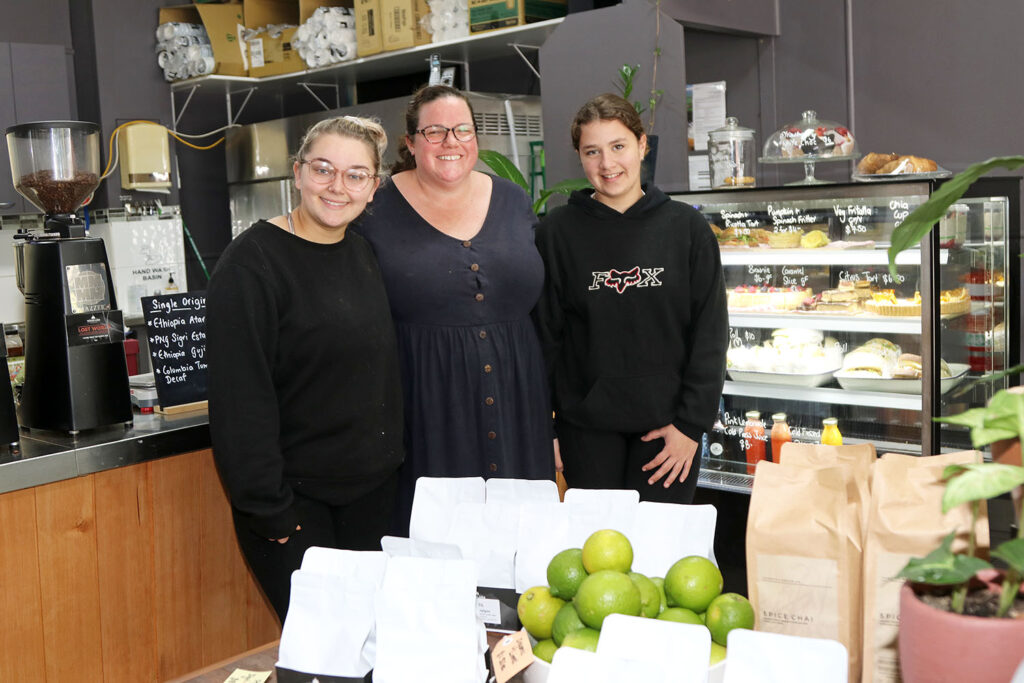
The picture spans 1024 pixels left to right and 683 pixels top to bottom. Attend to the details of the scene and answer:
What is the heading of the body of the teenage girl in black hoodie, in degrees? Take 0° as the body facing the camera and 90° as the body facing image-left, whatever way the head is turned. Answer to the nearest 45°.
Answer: approximately 0°

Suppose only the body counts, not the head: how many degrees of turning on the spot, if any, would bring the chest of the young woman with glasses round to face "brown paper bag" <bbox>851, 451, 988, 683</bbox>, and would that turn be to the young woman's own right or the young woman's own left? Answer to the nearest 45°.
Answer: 0° — they already face it

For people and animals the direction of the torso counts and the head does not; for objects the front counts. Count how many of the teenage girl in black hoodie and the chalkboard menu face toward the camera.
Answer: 2

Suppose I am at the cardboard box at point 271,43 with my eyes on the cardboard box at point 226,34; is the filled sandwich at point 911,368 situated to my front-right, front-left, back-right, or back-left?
back-left

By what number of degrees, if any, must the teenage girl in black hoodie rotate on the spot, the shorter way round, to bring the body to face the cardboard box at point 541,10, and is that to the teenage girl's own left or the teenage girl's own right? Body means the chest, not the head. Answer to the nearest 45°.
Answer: approximately 180°

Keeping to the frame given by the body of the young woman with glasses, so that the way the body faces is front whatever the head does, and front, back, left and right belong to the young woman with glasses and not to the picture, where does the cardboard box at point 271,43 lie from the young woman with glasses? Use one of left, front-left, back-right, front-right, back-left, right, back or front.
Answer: back-left

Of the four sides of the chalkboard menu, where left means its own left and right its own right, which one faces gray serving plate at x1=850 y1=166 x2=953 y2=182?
left

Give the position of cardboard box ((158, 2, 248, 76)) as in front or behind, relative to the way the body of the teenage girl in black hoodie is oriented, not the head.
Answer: behind

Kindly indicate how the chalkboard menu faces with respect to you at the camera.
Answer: facing the viewer

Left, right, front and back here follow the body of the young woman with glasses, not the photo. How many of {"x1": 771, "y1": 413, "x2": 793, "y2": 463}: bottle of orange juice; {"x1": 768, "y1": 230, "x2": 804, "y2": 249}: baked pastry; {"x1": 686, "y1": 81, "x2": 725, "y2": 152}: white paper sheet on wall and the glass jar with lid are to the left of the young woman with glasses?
4

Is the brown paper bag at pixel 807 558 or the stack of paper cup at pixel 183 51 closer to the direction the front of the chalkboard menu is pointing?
the brown paper bag

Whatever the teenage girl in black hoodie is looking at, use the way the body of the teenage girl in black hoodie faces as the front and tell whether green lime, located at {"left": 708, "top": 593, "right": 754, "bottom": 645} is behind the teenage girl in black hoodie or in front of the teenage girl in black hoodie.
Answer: in front

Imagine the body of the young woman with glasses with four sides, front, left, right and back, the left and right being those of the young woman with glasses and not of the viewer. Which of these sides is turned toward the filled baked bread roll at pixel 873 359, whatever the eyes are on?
left

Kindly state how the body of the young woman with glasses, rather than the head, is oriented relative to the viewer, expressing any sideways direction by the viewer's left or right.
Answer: facing the viewer and to the right of the viewer
